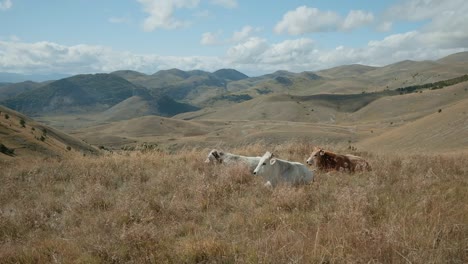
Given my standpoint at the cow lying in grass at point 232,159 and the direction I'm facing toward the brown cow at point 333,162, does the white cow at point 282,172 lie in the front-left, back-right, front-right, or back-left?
front-right

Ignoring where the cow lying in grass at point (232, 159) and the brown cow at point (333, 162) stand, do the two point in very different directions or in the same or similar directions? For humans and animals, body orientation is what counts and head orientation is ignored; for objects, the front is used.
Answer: same or similar directions

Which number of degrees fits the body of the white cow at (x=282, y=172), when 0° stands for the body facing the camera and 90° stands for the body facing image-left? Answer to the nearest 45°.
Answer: approximately 90°

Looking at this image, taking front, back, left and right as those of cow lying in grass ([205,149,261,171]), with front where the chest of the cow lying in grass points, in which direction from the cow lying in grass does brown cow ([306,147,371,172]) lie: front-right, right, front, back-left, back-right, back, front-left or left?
back

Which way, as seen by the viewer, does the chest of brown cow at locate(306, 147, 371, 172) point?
to the viewer's left

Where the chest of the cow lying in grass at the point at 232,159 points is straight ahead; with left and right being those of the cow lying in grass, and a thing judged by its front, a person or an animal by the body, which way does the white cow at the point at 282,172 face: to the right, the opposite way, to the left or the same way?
the same way

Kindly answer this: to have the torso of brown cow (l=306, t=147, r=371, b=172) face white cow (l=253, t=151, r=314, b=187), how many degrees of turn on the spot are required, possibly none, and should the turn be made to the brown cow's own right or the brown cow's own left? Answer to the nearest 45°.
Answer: approximately 45° to the brown cow's own left

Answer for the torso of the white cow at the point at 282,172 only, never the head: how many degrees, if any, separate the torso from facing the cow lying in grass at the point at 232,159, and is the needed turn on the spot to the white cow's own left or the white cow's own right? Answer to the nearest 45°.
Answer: approximately 45° to the white cow's own right

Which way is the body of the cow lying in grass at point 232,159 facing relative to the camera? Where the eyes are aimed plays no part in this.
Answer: to the viewer's left

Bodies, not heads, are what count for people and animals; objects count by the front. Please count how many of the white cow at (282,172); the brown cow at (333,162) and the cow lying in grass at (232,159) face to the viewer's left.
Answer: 3

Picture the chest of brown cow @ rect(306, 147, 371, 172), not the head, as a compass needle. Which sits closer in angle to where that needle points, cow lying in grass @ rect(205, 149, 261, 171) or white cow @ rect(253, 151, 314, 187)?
the cow lying in grass

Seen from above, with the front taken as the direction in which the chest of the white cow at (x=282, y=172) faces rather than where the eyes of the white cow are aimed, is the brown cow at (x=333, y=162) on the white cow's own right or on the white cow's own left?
on the white cow's own right
